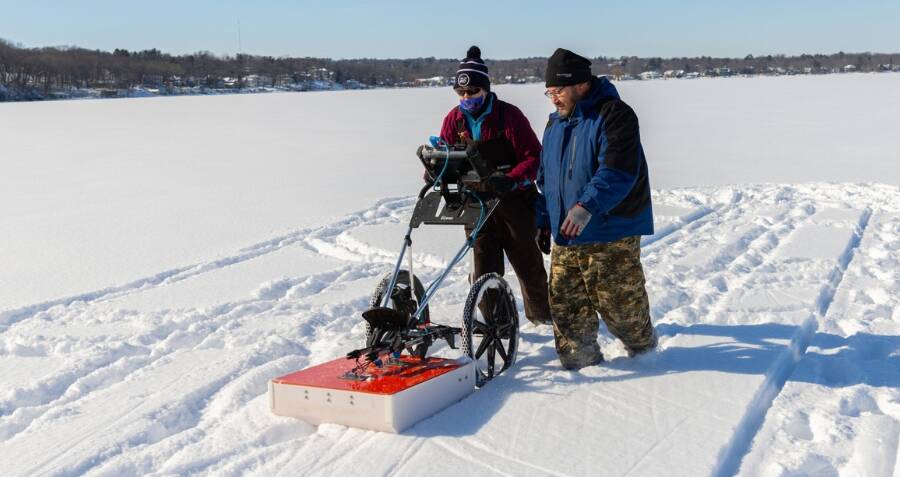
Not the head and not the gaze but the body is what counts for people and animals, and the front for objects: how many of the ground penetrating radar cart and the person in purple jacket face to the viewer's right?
0

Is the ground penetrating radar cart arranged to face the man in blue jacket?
no

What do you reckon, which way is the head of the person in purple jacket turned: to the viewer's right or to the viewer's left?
to the viewer's left

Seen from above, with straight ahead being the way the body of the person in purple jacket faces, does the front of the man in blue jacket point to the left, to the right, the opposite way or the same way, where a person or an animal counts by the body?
the same way

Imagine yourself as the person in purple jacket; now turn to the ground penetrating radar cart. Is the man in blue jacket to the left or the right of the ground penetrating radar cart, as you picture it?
left

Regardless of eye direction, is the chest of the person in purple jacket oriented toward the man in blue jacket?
no

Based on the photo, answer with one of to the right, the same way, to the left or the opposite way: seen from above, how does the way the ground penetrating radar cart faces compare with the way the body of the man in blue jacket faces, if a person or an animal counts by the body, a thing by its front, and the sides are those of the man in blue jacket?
the same way

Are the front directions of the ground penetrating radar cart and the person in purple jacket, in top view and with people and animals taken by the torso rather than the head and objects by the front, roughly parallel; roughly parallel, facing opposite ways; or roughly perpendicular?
roughly parallel

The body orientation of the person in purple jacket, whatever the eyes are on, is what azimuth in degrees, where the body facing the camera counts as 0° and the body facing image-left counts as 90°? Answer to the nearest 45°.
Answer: approximately 45°

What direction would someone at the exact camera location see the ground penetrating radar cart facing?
facing the viewer and to the left of the viewer

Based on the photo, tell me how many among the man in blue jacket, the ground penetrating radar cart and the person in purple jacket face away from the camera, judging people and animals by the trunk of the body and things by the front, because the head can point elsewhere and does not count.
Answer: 0

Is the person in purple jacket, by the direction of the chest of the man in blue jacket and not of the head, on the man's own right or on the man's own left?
on the man's own right
